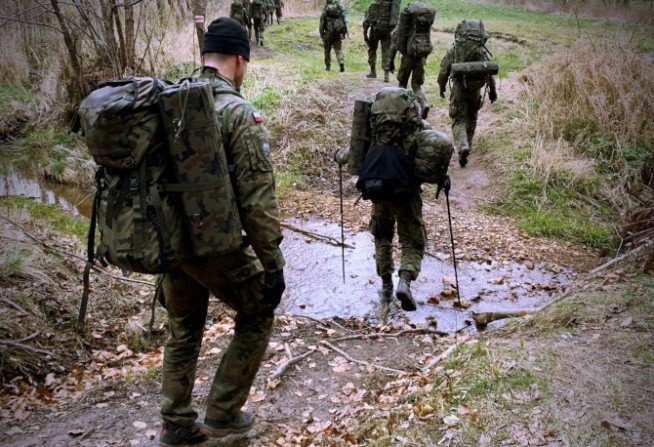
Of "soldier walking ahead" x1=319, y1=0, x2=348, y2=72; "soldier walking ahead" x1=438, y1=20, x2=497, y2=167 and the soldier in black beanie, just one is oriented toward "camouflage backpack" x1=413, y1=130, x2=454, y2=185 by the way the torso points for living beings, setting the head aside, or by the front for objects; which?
the soldier in black beanie

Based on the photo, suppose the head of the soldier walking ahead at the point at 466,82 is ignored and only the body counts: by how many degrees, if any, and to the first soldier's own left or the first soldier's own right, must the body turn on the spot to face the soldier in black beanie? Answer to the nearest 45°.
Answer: approximately 180°

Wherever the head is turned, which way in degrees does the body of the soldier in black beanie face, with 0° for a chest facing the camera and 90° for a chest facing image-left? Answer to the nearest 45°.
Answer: approximately 225°

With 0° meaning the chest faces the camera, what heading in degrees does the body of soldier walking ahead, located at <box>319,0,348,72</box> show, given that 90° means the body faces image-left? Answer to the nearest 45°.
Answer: approximately 180°

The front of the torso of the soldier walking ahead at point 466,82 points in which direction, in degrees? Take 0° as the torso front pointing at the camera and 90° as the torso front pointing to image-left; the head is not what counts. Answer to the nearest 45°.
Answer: approximately 180°

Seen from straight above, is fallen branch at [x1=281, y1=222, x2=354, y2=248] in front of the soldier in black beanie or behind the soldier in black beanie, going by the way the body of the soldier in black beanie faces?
in front

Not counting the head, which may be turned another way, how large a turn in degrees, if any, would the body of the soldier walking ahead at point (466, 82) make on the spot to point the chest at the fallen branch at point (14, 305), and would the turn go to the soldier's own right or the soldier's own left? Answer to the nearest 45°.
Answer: approximately 135° to the soldier's own left

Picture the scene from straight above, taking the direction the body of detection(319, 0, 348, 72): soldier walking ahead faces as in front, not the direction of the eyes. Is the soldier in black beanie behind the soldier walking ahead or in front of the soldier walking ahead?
behind

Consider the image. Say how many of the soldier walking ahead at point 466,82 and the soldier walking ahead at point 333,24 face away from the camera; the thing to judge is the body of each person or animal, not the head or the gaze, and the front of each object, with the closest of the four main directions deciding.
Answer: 2

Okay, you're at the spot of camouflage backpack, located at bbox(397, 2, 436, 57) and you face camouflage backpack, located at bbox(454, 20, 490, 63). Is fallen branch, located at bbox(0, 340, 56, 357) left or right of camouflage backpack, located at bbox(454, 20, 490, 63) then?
right

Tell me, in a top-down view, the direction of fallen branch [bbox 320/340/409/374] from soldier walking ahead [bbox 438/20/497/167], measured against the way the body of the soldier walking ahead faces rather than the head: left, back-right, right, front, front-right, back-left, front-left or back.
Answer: back

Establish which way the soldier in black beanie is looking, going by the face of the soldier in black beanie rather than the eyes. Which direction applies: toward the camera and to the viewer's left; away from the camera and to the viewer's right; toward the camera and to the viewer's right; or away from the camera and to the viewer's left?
away from the camera and to the viewer's right

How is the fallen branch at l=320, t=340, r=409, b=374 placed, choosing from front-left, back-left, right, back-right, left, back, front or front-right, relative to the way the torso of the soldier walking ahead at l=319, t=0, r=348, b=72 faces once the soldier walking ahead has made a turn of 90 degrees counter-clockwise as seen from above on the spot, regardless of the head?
left
